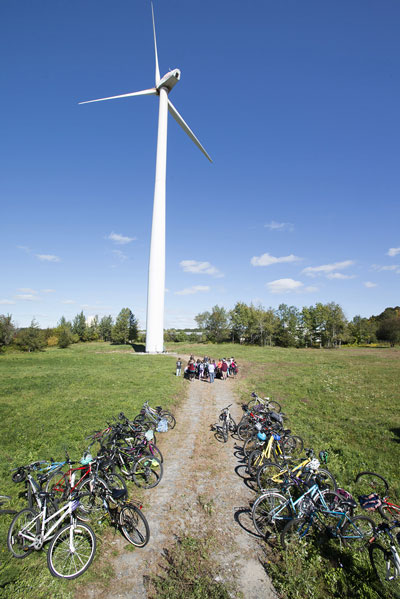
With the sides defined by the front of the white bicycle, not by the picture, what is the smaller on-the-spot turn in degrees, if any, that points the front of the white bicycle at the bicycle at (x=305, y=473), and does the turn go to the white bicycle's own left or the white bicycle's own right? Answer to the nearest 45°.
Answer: approximately 45° to the white bicycle's own left

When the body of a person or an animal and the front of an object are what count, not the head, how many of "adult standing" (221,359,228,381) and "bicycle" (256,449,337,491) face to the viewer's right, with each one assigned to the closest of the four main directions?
1

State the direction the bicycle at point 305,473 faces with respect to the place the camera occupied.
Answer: facing to the right of the viewer

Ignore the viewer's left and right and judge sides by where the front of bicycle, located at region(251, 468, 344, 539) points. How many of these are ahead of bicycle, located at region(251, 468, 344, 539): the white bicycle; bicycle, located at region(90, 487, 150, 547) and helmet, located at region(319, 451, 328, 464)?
1

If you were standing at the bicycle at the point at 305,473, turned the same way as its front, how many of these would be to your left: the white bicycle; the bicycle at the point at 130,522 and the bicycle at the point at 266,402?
1

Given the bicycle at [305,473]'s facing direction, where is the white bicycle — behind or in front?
behind

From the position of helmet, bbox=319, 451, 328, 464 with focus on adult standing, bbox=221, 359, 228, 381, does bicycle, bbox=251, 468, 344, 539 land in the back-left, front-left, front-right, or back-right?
back-left

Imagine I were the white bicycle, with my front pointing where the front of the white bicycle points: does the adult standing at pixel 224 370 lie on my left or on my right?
on my left
